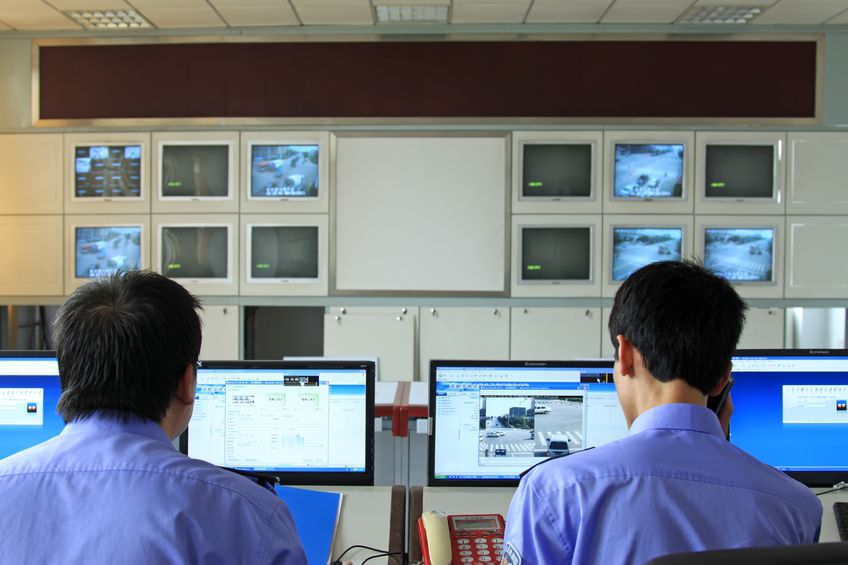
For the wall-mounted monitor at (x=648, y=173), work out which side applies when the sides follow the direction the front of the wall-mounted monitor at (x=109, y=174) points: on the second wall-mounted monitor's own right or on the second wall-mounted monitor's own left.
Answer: on the second wall-mounted monitor's own left

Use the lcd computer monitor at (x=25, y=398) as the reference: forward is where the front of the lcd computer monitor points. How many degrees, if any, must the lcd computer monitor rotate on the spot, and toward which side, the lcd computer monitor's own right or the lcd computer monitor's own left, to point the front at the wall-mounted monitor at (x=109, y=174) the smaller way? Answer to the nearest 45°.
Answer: approximately 180°

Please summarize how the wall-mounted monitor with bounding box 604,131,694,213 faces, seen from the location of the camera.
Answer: facing the viewer

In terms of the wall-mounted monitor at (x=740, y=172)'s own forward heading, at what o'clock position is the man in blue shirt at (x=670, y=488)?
The man in blue shirt is roughly at 12 o'clock from the wall-mounted monitor.

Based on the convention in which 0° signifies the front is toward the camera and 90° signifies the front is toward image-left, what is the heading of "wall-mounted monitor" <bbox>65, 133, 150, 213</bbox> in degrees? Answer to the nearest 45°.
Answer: approximately 0°

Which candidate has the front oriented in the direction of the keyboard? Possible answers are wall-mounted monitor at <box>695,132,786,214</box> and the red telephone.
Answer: the wall-mounted monitor

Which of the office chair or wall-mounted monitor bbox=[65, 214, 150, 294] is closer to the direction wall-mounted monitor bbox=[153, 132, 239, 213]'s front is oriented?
the office chair

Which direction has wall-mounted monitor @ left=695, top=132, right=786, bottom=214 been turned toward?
toward the camera

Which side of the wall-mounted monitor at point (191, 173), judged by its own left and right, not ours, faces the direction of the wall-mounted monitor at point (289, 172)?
left

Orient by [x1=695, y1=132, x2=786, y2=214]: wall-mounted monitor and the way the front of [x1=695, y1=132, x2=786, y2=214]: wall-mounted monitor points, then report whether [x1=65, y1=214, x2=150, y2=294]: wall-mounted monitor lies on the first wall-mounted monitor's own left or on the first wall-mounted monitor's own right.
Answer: on the first wall-mounted monitor's own right

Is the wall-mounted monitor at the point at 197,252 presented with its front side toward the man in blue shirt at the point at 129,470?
yes

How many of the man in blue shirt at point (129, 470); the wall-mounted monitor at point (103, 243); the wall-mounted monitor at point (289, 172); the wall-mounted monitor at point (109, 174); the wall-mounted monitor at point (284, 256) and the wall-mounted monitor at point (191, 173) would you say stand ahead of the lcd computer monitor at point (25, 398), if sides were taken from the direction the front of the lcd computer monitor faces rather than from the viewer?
1

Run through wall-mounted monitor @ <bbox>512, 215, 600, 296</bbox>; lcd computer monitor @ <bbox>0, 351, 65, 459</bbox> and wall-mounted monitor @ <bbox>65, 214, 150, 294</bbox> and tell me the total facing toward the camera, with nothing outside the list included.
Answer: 3

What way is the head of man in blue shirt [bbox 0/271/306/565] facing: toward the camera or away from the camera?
away from the camera

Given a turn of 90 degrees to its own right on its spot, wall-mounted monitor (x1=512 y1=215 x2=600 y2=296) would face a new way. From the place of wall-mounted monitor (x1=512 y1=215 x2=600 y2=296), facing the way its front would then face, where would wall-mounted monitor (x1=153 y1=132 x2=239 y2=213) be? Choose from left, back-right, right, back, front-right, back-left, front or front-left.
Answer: front

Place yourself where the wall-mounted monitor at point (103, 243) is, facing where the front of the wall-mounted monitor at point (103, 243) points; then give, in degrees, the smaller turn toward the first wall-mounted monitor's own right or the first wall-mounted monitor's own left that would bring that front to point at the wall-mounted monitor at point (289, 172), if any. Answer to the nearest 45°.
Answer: approximately 45° to the first wall-mounted monitor's own left

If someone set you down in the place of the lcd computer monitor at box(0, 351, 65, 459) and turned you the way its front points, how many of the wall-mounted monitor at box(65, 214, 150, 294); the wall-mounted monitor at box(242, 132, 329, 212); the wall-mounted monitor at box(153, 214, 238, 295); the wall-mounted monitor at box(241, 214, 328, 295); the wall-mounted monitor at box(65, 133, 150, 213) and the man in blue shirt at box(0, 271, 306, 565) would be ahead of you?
1

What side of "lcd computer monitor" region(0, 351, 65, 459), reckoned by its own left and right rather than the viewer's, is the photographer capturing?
front

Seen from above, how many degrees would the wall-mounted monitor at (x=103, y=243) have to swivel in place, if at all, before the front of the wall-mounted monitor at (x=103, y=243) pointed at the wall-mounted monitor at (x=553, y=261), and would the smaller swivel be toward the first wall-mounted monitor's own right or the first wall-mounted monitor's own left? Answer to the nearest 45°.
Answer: approximately 45° to the first wall-mounted monitor's own left

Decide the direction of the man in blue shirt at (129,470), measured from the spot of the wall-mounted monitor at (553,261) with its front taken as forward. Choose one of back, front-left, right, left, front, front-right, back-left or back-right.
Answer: front

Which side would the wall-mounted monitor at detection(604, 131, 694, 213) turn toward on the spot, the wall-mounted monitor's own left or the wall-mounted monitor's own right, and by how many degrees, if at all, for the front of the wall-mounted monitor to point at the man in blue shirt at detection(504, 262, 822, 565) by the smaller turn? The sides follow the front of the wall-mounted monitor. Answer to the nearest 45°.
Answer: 0° — it already faces them
